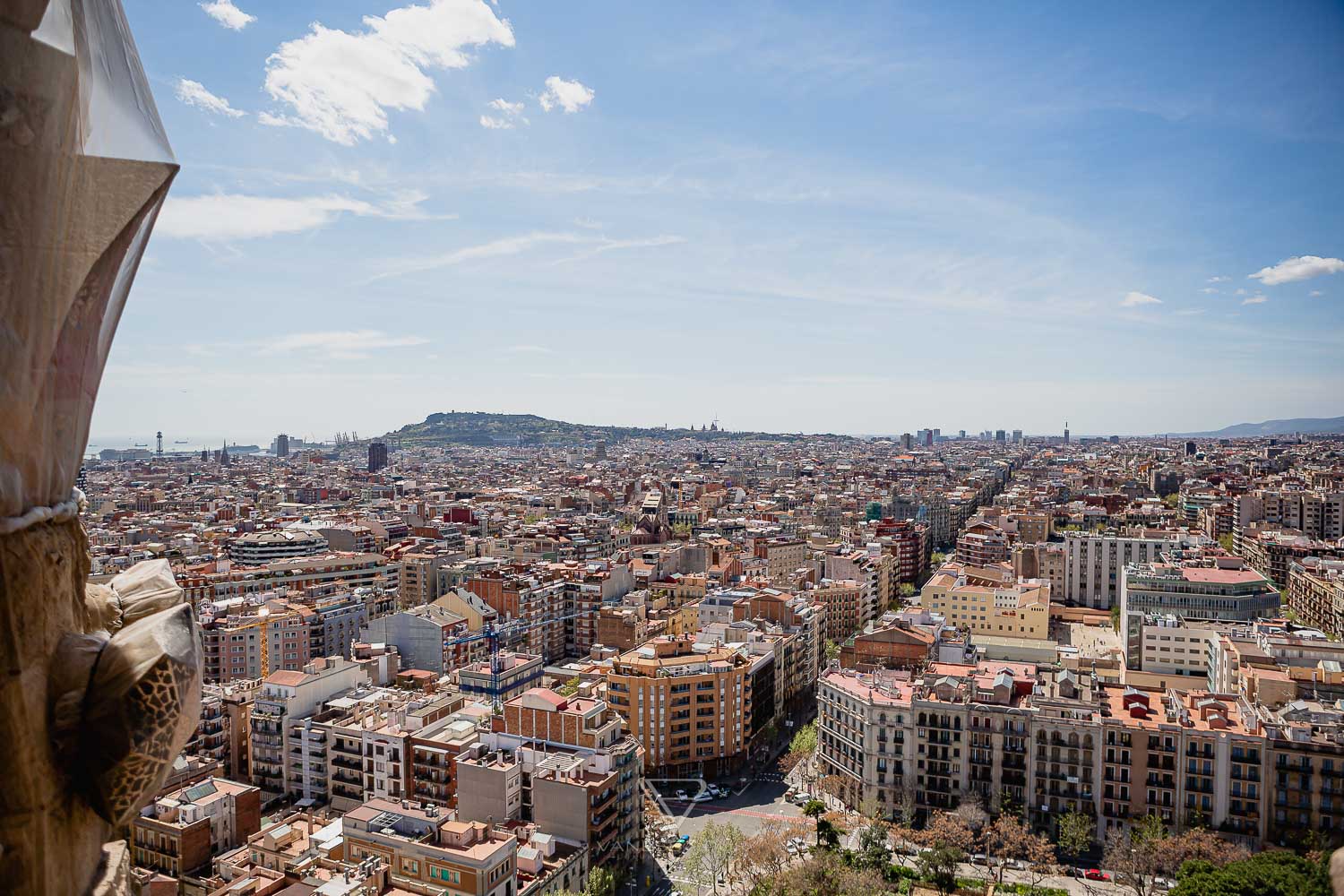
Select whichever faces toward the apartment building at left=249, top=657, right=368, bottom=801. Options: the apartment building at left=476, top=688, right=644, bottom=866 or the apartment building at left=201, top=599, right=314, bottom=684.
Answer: the apartment building at left=201, top=599, right=314, bottom=684

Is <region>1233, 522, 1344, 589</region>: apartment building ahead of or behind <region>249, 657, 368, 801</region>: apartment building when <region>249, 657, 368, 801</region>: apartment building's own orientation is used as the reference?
behind

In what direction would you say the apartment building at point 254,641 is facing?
toward the camera

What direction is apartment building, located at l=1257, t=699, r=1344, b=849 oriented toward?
toward the camera

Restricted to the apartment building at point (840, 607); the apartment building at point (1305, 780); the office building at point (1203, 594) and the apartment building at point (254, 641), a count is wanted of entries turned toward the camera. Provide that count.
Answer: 4

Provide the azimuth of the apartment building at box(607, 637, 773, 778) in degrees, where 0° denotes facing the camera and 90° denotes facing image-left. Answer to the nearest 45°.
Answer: approximately 0°

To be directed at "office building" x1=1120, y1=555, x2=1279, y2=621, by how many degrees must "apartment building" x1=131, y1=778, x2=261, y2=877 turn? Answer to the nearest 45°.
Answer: approximately 135° to its left

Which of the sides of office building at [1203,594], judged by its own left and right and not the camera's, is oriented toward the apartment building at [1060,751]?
front

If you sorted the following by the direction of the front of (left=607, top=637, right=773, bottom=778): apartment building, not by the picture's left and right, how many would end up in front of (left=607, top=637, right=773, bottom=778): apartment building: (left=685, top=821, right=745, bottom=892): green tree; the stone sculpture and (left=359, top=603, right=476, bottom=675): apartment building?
2

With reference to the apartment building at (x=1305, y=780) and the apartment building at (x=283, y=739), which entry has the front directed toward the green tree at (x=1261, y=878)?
the apartment building at (x=1305, y=780)

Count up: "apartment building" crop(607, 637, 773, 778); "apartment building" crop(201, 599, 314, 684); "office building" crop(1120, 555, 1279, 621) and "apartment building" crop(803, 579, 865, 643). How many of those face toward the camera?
4

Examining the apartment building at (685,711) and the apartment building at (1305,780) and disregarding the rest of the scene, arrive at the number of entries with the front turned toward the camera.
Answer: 2

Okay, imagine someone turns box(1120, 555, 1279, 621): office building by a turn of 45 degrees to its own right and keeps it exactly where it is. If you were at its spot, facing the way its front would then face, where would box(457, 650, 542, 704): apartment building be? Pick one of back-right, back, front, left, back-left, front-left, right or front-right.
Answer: front

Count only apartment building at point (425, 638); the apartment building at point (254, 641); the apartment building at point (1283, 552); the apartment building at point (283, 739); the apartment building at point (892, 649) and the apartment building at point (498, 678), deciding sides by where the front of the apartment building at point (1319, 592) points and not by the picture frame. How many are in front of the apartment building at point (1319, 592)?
5

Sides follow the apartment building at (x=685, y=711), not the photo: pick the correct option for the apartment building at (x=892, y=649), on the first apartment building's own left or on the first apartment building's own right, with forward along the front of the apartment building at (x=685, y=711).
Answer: on the first apartment building's own left

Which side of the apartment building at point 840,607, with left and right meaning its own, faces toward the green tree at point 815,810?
front

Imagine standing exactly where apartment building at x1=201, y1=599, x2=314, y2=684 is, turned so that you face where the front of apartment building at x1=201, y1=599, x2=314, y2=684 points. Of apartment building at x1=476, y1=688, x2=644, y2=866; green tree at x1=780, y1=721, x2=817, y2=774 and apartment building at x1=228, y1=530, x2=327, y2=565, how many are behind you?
1

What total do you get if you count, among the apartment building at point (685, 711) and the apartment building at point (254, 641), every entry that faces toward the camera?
2
